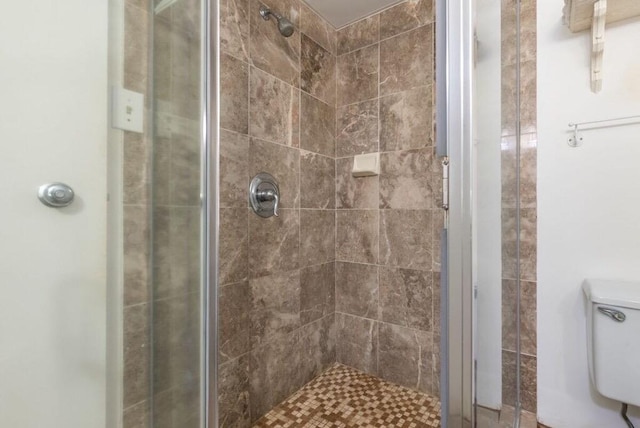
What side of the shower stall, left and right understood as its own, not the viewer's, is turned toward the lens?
front

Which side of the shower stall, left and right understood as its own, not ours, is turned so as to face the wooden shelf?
left
